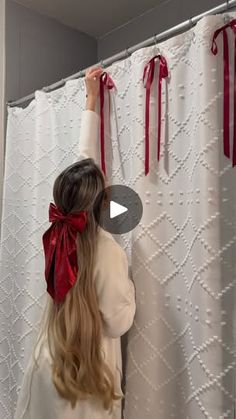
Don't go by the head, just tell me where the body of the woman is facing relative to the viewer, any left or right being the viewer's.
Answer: facing away from the viewer and to the right of the viewer
